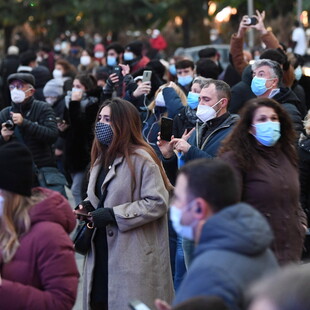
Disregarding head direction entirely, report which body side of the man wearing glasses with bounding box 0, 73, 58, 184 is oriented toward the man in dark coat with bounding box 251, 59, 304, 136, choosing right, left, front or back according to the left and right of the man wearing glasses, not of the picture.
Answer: left

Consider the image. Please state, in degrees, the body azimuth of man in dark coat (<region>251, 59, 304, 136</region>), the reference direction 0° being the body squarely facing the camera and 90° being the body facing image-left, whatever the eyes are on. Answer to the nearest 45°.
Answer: approximately 45°

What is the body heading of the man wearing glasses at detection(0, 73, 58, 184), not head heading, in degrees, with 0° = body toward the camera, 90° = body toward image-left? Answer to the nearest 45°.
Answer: approximately 45°

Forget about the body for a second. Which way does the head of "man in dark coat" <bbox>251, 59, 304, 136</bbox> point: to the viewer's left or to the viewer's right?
to the viewer's left

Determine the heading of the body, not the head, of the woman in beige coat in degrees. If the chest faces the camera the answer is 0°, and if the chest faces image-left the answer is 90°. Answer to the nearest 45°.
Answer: approximately 45°
